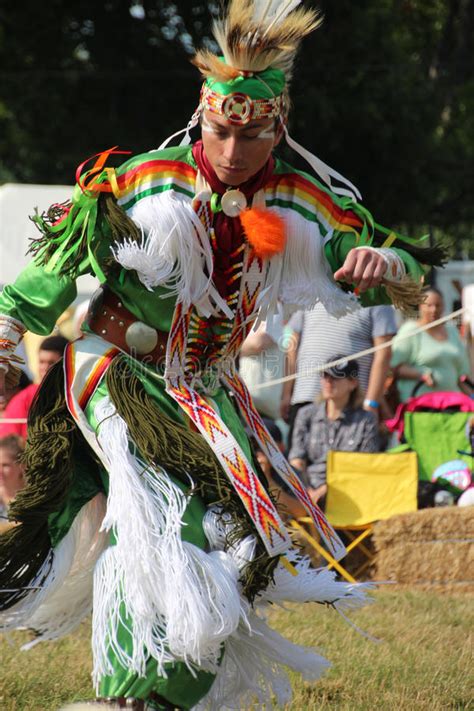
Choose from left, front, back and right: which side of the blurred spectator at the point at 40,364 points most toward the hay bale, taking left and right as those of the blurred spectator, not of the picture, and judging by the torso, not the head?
left

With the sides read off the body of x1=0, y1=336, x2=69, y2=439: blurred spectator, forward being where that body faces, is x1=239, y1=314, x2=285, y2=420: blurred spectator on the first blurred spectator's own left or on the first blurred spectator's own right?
on the first blurred spectator's own left

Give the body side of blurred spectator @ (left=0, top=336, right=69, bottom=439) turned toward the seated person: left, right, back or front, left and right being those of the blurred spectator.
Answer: left

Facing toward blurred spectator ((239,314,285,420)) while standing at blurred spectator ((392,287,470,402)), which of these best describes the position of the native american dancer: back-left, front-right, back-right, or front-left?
front-left

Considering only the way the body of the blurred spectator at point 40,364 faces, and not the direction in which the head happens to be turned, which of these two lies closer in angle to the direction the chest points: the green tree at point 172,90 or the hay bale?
the hay bale

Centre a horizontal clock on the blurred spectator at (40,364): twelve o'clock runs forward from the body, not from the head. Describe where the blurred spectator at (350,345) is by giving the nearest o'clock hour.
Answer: the blurred spectator at (350,345) is roughly at 9 o'clock from the blurred spectator at (40,364).

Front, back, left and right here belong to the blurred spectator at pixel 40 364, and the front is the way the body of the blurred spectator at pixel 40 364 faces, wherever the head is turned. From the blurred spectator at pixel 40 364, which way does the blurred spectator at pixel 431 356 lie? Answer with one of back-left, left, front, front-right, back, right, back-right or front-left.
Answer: left

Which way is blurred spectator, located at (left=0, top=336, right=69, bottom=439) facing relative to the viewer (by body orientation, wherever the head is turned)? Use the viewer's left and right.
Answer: facing the viewer

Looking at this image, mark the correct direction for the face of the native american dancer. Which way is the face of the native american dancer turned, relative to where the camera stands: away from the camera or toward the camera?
toward the camera

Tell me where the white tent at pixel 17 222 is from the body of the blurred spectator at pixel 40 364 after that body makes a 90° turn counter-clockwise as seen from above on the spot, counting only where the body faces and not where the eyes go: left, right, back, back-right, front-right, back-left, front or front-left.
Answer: left

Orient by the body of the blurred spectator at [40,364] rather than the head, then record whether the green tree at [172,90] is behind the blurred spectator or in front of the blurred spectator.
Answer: behind
